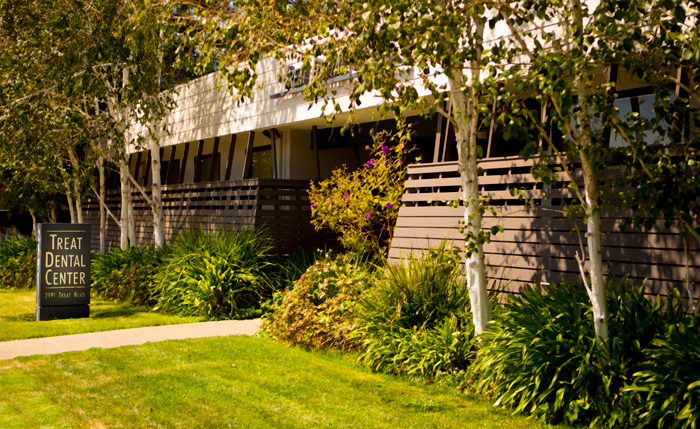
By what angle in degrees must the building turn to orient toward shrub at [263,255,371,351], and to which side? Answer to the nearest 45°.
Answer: approximately 45° to its left

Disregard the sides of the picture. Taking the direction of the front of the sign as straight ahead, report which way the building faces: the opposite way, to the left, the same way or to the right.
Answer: to the right

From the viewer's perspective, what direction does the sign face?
toward the camera

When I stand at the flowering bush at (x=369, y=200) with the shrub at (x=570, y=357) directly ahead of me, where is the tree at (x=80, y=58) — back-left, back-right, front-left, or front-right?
back-right

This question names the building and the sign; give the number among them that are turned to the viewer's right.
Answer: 0

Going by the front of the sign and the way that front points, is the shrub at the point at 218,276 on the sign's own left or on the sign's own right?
on the sign's own left
